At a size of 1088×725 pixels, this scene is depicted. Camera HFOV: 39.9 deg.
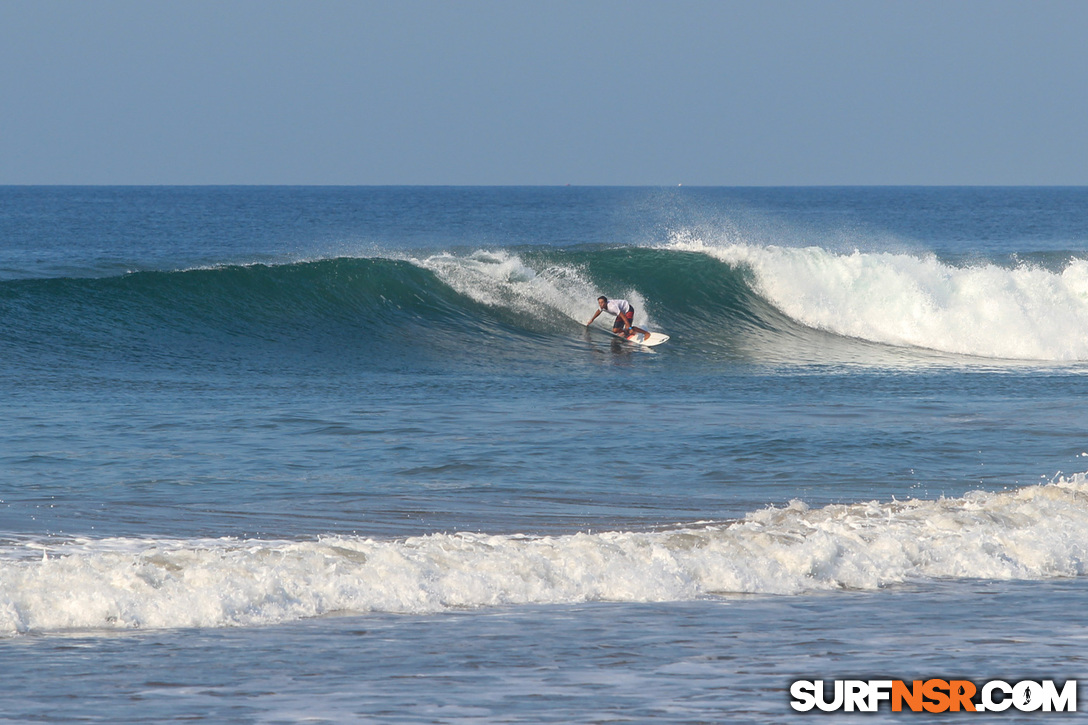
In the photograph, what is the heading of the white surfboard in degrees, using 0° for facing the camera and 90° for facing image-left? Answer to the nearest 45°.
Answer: approximately 270°
